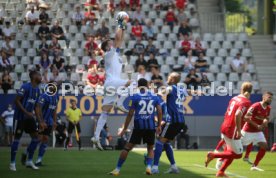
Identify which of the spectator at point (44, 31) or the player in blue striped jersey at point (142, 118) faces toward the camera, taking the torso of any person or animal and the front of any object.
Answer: the spectator

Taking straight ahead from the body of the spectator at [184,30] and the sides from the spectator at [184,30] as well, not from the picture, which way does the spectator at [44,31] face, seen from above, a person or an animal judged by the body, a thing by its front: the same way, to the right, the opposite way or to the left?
the same way

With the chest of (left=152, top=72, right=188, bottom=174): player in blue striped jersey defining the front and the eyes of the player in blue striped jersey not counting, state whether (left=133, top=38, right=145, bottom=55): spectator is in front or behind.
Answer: in front

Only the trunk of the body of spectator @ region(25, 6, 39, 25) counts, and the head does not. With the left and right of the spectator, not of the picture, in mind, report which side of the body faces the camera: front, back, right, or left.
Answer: front

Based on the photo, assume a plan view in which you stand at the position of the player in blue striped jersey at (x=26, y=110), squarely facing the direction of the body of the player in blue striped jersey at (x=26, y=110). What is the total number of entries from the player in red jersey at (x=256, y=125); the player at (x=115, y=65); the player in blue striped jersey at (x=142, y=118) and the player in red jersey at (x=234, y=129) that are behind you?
0

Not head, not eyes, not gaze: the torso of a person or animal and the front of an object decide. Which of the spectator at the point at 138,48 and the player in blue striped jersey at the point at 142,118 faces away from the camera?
the player in blue striped jersey

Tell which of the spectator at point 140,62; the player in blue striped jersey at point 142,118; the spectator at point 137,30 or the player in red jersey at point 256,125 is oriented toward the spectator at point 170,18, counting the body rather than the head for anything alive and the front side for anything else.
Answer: the player in blue striped jersey

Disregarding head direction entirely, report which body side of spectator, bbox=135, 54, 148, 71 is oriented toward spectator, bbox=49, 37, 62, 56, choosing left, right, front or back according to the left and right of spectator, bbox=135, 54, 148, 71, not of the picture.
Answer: right

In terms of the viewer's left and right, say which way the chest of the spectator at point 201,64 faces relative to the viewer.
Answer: facing the viewer

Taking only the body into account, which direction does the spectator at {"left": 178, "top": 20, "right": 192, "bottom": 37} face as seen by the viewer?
toward the camera

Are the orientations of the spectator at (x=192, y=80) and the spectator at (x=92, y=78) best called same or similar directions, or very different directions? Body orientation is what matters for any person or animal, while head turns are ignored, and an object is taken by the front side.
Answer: same or similar directions

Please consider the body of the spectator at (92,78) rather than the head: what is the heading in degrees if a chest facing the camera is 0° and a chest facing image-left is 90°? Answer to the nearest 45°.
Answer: approximately 0°

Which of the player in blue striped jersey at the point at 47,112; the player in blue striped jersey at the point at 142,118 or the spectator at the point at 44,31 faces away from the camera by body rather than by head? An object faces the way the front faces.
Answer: the player in blue striped jersey at the point at 142,118

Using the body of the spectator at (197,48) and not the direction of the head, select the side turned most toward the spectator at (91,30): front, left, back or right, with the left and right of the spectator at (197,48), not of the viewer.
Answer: right

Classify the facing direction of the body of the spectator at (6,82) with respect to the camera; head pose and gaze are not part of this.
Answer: toward the camera
